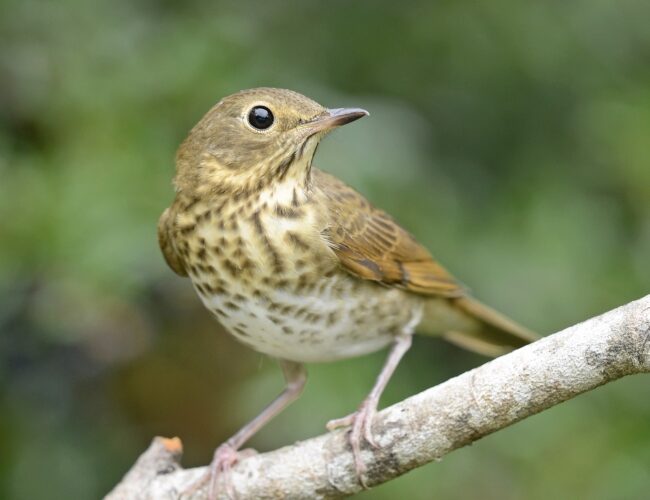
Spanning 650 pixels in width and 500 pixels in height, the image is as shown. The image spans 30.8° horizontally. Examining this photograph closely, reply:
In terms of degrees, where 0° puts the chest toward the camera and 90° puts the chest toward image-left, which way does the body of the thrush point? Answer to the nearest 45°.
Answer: approximately 45°
